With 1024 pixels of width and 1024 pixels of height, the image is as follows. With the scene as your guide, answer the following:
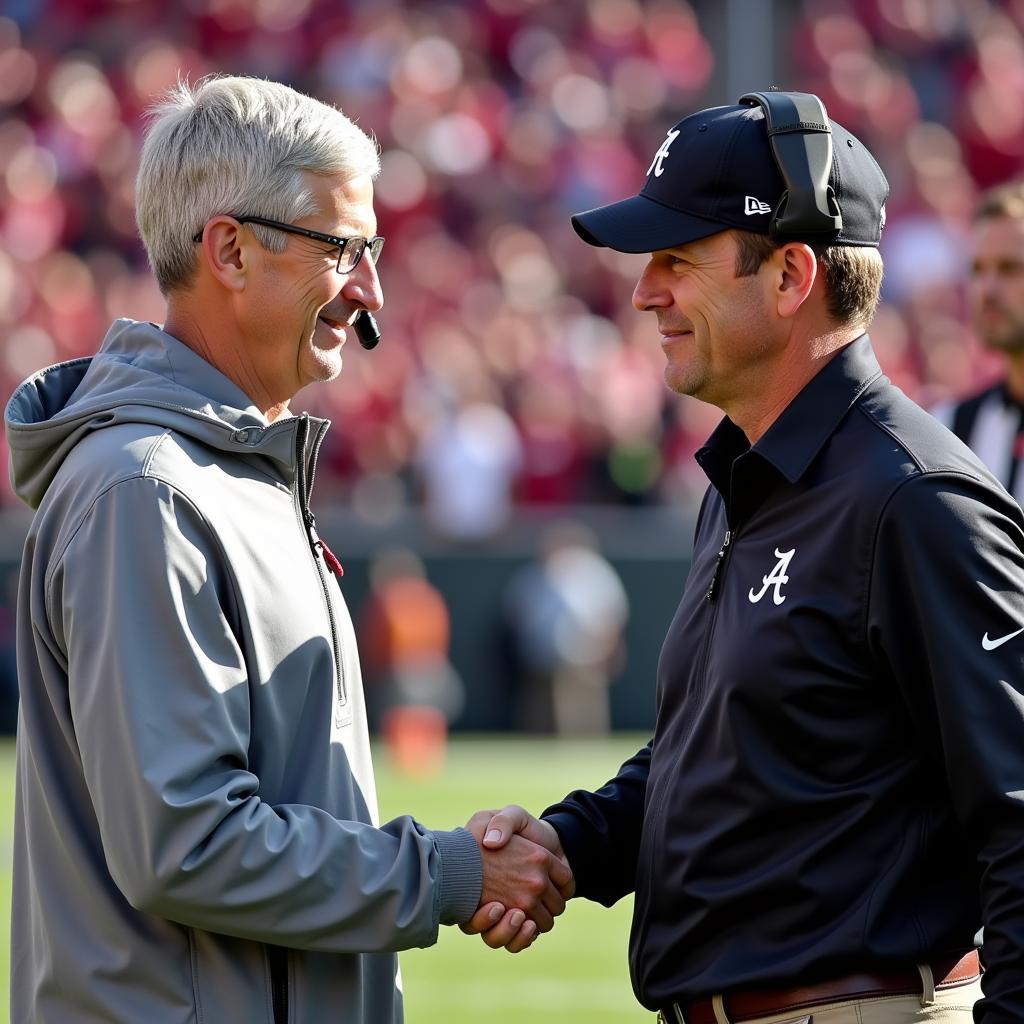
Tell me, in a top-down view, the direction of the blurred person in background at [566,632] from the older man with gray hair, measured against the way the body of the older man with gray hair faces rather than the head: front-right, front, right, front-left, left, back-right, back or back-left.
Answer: left

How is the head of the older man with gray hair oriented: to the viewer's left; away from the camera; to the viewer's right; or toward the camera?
to the viewer's right

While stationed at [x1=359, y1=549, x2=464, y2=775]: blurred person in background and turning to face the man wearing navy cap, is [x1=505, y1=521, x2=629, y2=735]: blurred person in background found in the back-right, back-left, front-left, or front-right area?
back-left

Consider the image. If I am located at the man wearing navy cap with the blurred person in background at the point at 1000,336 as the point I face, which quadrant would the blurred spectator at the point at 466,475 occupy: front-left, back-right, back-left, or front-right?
front-left

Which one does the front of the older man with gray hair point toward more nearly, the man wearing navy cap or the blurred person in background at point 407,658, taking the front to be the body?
the man wearing navy cap

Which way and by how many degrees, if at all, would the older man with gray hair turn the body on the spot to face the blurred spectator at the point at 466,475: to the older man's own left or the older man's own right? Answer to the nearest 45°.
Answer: approximately 90° to the older man's own left

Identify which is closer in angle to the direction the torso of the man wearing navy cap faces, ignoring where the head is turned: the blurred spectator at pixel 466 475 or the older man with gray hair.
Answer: the older man with gray hair

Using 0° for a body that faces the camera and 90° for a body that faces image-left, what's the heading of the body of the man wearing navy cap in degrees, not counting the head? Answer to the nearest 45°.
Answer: approximately 45°

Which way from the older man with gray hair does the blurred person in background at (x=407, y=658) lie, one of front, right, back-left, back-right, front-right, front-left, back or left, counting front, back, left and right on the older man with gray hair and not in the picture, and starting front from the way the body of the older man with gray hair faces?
left

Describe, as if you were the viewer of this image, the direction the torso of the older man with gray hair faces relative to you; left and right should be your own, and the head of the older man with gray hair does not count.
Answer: facing to the right of the viewer

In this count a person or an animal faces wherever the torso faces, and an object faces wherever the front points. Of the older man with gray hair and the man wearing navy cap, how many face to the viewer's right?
1

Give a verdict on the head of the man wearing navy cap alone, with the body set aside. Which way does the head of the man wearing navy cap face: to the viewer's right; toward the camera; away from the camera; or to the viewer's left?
to the viewer's left

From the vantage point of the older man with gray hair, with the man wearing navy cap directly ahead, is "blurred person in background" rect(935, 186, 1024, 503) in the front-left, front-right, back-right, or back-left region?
front-left

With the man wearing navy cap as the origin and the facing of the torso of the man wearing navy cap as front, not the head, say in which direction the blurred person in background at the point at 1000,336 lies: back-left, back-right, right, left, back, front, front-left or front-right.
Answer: back-right

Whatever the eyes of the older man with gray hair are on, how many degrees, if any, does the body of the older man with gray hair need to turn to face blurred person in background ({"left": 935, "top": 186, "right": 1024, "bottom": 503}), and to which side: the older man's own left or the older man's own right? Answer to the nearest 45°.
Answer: approximately 45° to the older man's own left
